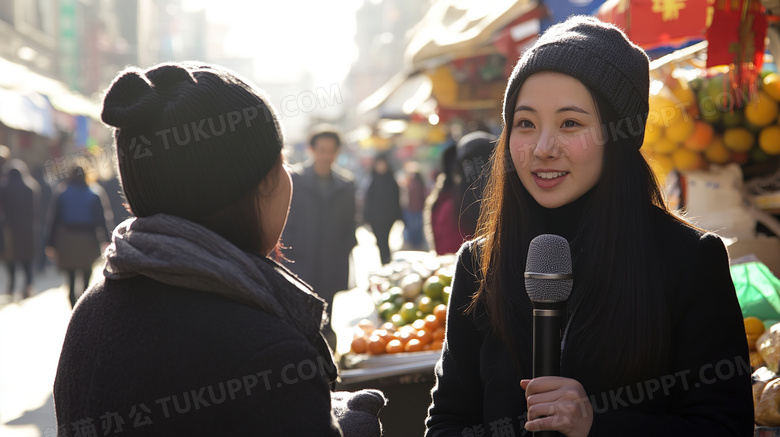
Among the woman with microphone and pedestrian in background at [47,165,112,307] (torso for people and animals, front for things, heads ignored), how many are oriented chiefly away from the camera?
1

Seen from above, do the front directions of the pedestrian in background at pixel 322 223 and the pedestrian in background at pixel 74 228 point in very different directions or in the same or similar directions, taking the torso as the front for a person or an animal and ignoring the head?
very different directions

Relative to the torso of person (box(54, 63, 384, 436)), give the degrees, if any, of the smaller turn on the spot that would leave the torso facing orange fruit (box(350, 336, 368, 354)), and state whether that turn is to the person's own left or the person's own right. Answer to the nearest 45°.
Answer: approximately 45° to the person's own left

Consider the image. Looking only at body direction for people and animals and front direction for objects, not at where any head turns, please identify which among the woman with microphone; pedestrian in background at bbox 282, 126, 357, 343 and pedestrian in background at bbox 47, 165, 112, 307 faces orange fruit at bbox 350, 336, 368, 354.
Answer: pedestrian in background at bbox 282, 126, 357, 343

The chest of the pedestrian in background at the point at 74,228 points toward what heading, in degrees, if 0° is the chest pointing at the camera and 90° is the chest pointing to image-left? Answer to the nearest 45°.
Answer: approximately 180°

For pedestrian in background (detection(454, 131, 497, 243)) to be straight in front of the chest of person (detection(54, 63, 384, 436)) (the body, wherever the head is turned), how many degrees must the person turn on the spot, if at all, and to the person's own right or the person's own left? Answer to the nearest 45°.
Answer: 0° — they already face them

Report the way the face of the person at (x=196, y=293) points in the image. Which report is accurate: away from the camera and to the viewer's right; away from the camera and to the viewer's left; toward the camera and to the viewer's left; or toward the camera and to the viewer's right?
away from the camera and to the viewer's right

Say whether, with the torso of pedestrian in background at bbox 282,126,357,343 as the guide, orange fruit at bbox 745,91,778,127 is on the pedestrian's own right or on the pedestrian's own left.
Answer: on the pedestrian's own left

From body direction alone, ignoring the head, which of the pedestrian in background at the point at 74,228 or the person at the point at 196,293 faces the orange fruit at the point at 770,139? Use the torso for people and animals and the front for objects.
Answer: the person
